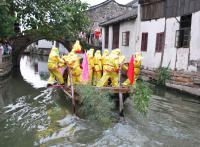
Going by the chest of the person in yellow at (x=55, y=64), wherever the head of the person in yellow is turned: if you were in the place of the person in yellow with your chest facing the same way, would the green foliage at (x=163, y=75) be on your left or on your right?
on your left

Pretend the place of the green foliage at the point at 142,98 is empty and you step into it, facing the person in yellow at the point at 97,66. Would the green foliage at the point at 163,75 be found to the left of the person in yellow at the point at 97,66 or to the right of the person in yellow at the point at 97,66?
right

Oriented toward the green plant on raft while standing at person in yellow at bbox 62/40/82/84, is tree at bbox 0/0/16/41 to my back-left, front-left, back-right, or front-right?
back-right

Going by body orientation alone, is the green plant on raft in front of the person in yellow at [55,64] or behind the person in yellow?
in front
